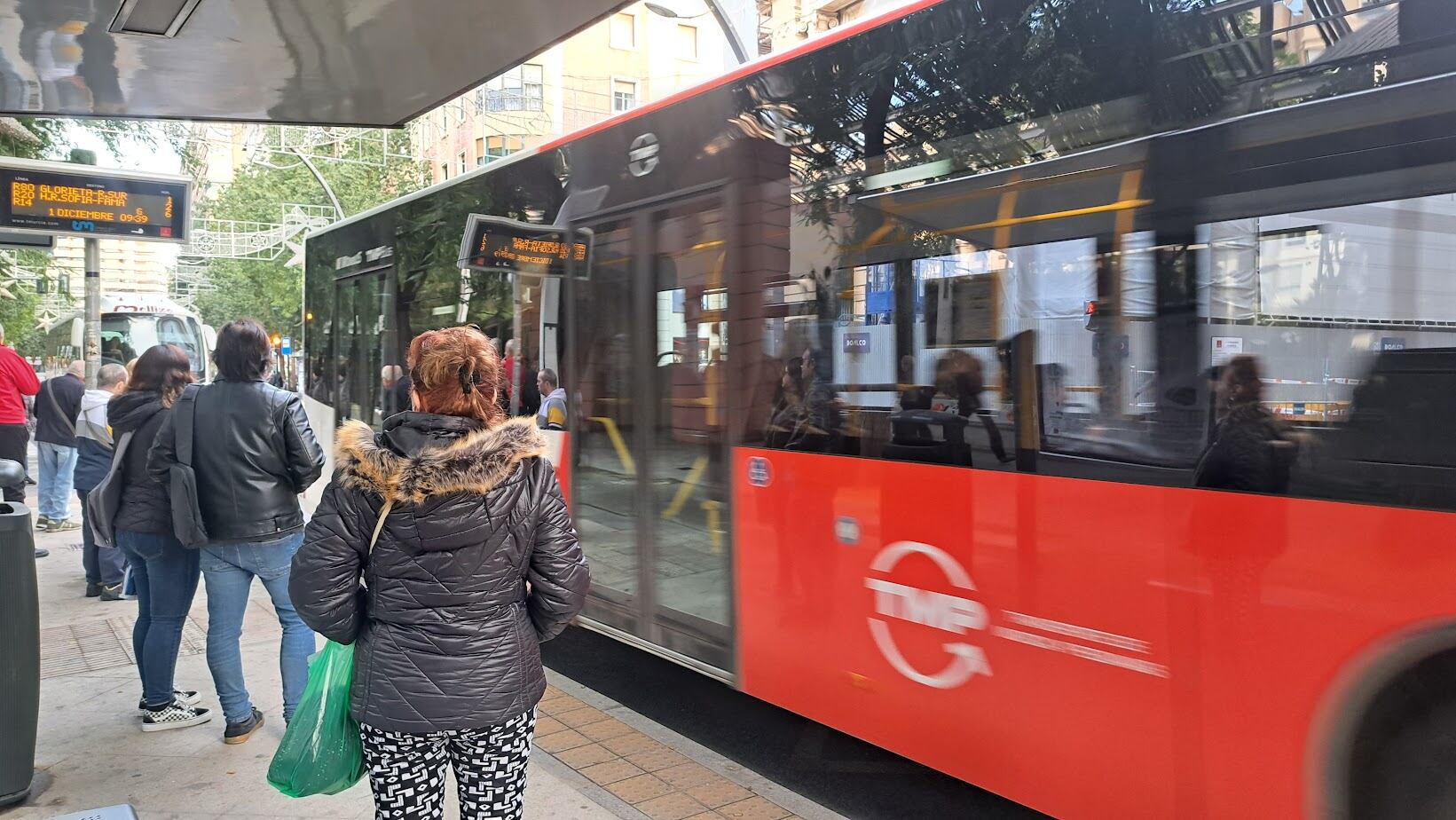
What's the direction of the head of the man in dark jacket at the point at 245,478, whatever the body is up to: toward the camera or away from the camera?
away from the camera

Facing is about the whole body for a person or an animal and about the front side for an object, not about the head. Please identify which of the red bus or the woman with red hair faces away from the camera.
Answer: the woman with red hair

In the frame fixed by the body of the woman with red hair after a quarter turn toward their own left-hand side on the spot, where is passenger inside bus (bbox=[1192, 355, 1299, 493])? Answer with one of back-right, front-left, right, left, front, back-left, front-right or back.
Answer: back

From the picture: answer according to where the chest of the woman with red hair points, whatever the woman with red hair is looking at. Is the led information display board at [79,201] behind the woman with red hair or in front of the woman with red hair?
in front

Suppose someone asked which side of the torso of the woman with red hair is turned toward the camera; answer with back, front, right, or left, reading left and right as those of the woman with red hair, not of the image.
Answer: back

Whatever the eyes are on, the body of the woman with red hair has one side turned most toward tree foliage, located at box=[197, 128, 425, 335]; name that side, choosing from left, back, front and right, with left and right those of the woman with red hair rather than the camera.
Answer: front
